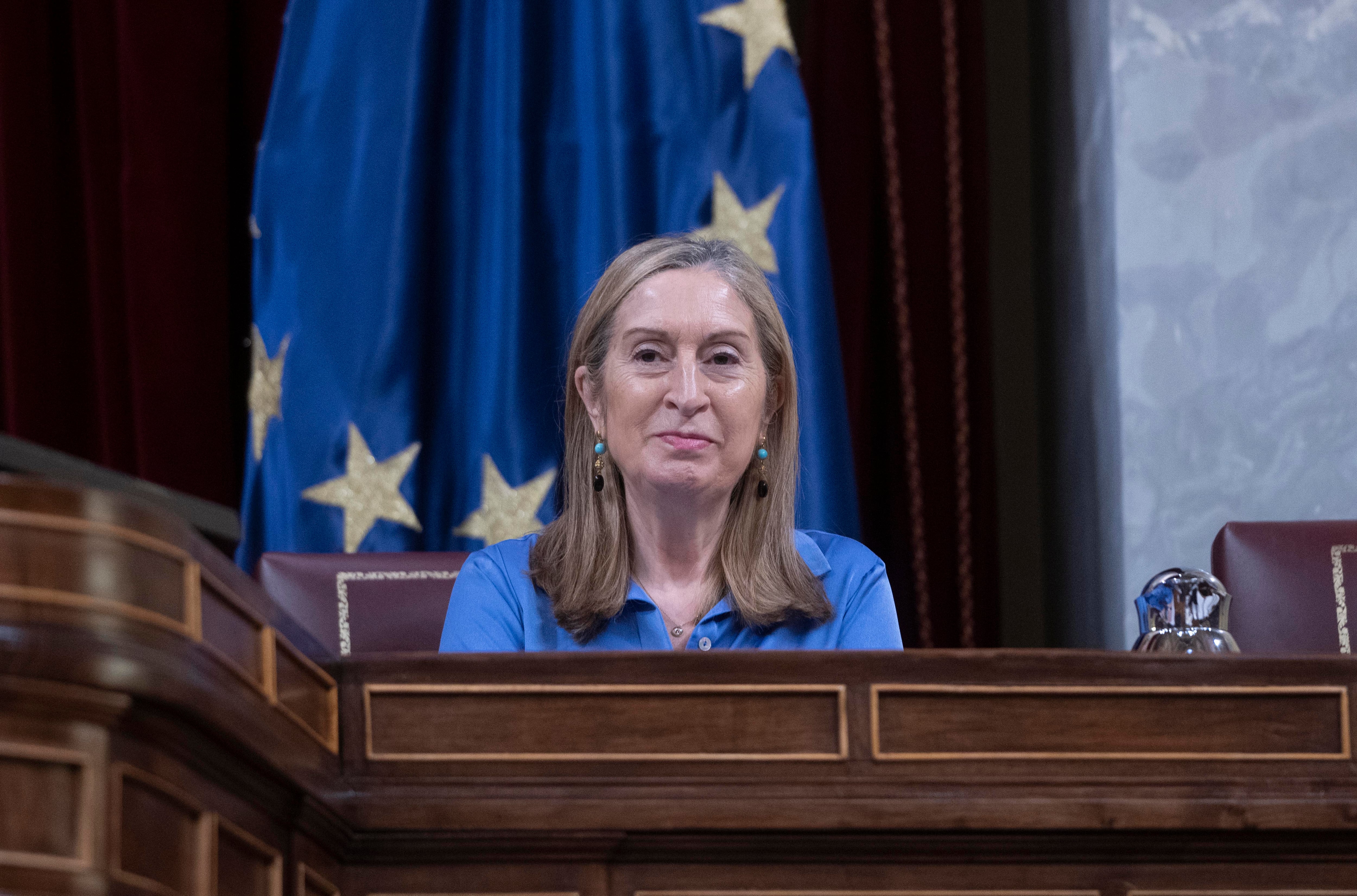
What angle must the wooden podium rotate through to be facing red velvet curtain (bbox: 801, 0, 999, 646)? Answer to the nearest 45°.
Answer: approximately 180°

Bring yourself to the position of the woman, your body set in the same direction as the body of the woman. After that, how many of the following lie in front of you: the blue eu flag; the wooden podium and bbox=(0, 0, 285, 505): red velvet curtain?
1

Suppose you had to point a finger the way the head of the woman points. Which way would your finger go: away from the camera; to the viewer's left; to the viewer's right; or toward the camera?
toward the camera

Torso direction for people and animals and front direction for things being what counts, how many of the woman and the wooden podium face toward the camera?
2

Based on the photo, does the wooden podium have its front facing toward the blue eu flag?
no

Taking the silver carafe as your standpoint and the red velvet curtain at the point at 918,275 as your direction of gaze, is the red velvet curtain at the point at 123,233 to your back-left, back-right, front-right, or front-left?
front-left

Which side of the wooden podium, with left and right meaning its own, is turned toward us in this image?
front

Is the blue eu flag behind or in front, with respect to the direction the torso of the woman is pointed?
behind

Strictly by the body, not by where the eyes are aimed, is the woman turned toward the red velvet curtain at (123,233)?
no

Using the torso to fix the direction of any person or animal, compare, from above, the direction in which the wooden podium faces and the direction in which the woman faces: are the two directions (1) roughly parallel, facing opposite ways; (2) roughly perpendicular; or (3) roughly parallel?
roughly parallel

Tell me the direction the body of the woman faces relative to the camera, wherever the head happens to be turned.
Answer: toward the camera
